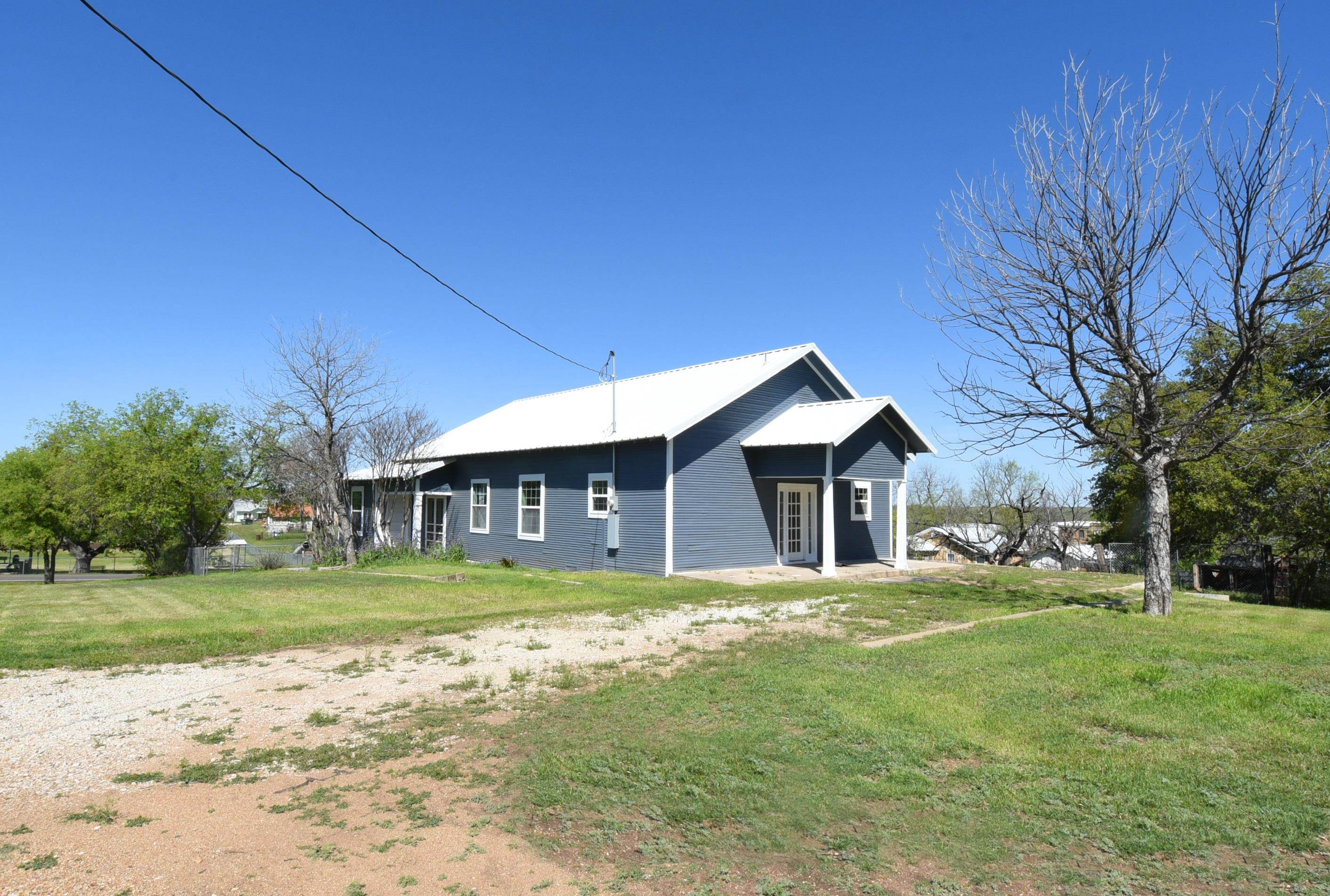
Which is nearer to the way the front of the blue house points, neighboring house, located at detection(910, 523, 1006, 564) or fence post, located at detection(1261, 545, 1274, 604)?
the fence post

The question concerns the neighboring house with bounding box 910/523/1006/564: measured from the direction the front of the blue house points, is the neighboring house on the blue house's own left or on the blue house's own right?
on the blue house's own left

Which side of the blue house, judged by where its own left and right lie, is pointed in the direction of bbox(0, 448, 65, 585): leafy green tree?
back

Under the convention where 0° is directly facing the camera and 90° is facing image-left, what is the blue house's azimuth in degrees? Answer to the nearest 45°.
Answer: approximately 315°

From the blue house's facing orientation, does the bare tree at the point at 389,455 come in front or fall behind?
behind

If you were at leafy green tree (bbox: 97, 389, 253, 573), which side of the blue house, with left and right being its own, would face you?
back

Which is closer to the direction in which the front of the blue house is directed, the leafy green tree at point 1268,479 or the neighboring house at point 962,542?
the leafy green tree
